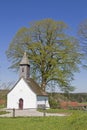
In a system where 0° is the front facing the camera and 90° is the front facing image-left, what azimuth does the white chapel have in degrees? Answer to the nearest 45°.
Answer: approximately 0°
